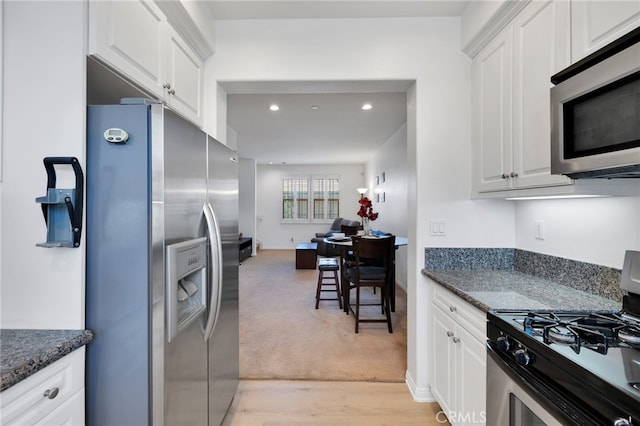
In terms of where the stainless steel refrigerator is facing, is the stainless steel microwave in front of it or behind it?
in front

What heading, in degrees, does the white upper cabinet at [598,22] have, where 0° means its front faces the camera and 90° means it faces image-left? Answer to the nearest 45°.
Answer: approximately 45°

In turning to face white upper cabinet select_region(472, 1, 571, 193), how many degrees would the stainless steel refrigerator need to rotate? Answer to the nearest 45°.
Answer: approximately 45° to its left

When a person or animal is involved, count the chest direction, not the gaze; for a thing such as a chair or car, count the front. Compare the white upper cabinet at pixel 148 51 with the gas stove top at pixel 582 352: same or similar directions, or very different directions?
very different directions

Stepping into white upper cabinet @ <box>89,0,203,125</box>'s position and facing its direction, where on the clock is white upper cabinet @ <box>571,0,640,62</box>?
white upper cabinet @ <box>571,0,640,62</box> is roughly at 12 o'clock from white upper cabinet @ <box>89,0,203,125</box>.

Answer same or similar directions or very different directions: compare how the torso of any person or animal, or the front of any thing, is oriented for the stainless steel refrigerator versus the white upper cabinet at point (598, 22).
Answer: very different directions

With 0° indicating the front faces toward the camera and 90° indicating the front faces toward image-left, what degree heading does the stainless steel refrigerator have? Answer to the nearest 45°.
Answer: approximately 315°

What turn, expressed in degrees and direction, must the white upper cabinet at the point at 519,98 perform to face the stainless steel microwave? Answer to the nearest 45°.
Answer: approximately 90° to its left

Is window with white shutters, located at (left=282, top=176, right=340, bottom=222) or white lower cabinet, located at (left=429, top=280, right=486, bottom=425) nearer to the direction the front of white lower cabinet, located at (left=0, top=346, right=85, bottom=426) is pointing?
the white lower cabinet

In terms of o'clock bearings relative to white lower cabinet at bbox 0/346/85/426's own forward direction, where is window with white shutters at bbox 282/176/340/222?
The window with white shutters is roughly at 9 o'clock from the white lower cabinet.

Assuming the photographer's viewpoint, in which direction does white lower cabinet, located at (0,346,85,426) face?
facing the viewer and to the right of the viewer

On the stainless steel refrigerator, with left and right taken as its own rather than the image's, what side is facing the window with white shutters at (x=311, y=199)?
left

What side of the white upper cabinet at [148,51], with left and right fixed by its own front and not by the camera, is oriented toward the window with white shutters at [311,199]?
left

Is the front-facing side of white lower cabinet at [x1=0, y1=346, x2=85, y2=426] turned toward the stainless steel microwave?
yes
